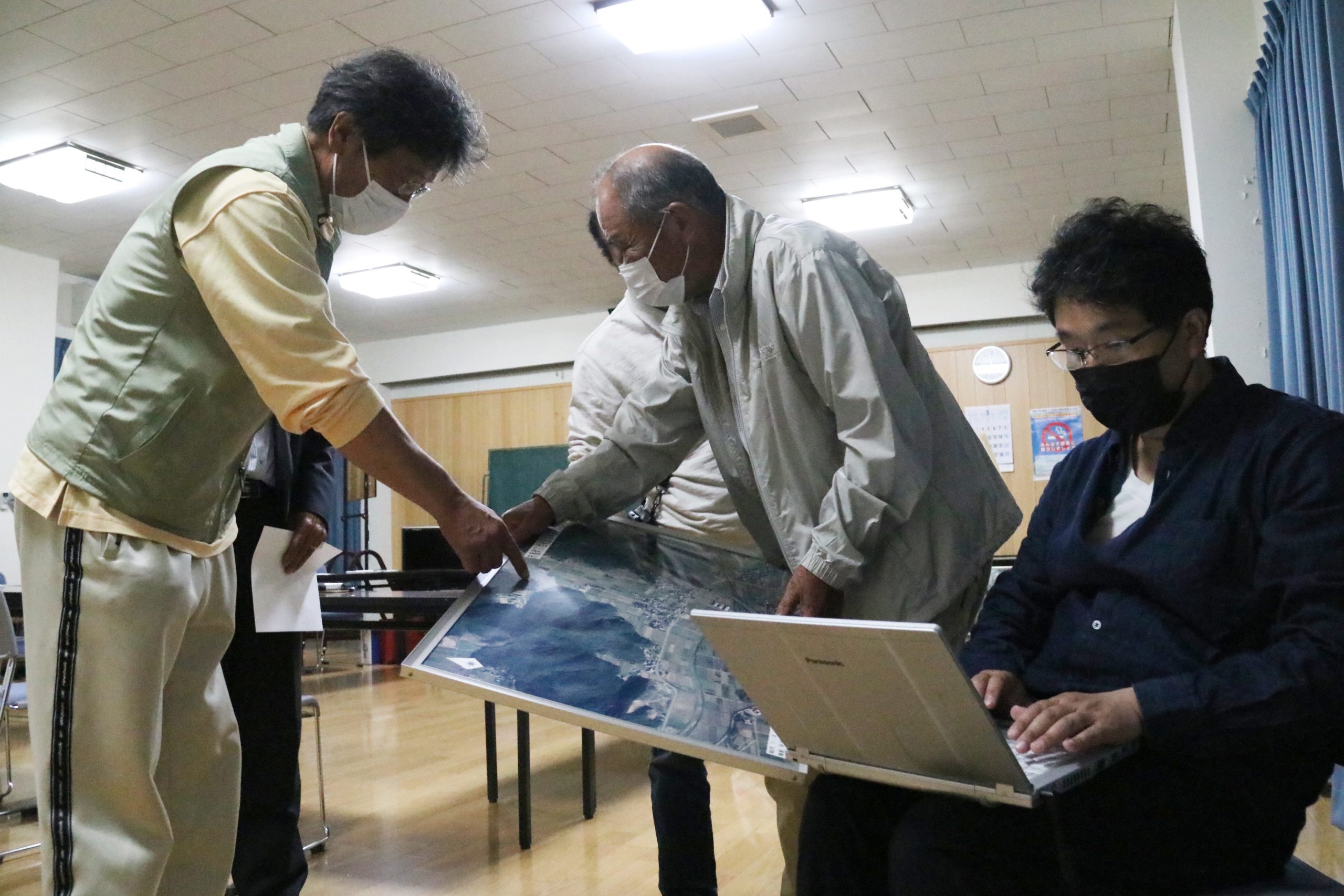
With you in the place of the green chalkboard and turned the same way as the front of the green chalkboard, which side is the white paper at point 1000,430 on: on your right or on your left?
on your left

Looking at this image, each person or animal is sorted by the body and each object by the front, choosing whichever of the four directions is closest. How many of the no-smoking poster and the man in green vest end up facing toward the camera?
1

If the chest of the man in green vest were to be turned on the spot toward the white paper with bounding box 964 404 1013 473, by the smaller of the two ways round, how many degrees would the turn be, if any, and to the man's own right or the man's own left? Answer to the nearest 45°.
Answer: approximately 45° to the man's own left

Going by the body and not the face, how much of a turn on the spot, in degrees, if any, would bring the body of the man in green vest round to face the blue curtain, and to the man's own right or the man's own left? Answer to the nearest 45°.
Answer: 0° — they already face it

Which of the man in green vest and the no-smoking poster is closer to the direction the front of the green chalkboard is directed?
the man in green vest

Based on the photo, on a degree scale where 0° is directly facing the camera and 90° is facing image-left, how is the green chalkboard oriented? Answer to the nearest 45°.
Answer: approximately 0°

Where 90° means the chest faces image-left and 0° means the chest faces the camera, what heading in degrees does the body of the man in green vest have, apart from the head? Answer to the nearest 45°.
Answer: approximately 270°
